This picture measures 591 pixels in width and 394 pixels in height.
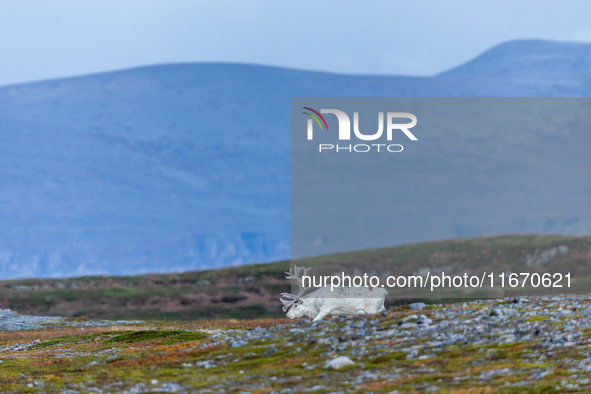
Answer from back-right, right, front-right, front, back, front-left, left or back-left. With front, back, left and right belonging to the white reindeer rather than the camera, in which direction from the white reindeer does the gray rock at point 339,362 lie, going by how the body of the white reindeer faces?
left

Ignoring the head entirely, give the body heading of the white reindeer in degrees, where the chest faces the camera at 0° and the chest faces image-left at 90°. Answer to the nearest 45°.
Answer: approximately 90°

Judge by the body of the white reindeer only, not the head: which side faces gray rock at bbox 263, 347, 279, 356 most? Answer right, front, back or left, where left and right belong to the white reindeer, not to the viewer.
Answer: left
